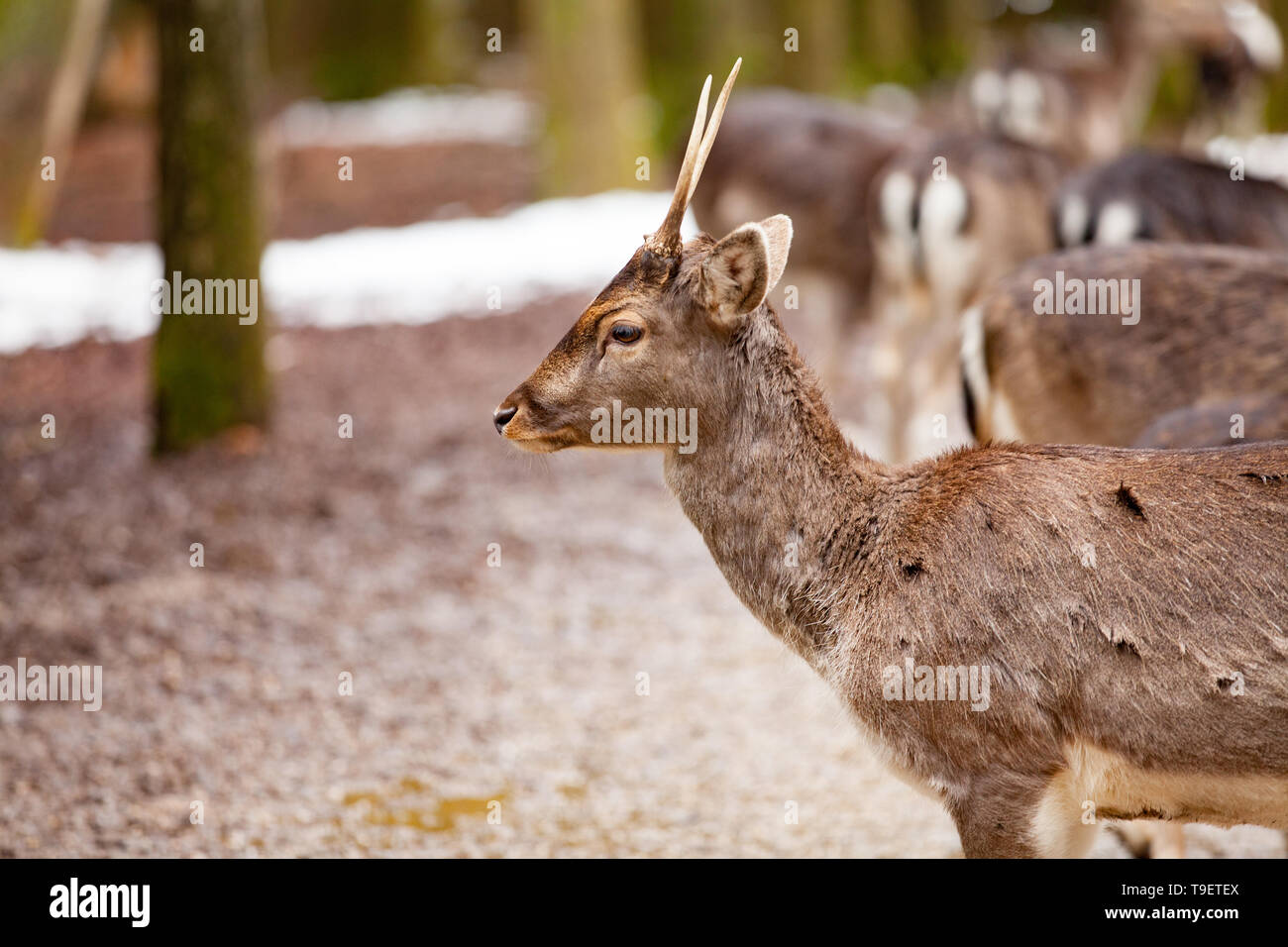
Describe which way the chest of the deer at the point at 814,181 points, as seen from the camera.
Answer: to the viewer's left

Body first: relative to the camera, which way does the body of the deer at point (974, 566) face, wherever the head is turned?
to the viewer's left

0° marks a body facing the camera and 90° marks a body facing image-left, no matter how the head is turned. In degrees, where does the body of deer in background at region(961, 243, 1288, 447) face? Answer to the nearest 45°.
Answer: approximately 270°

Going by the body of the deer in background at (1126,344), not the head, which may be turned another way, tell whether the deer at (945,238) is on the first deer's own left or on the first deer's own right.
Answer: on the first deer's own left

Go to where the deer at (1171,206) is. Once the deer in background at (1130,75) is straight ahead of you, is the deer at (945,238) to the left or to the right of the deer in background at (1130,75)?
left

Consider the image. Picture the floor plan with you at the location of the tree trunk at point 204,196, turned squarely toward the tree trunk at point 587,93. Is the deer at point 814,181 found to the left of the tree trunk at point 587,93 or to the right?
right

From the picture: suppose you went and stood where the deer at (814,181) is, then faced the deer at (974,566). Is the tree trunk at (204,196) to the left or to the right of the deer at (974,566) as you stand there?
right

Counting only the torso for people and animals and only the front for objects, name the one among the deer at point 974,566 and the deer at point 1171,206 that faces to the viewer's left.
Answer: the deer at point 974,566

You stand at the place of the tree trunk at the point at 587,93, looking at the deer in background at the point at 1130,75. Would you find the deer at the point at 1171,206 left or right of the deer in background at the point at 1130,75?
right

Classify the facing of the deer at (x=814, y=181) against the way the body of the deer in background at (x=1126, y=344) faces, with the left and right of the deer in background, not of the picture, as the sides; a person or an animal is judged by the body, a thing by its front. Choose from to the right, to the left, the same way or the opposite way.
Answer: the opposite way

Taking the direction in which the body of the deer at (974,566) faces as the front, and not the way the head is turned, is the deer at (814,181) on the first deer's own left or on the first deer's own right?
on the first deer's own right

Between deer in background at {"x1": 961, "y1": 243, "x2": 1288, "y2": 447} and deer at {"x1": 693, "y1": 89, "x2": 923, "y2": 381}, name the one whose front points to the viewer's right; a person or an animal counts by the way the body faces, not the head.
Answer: the deer in background

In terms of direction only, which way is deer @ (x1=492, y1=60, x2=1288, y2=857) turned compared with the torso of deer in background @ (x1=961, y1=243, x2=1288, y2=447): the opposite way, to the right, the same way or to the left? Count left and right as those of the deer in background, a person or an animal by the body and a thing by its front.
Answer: the opposite way
